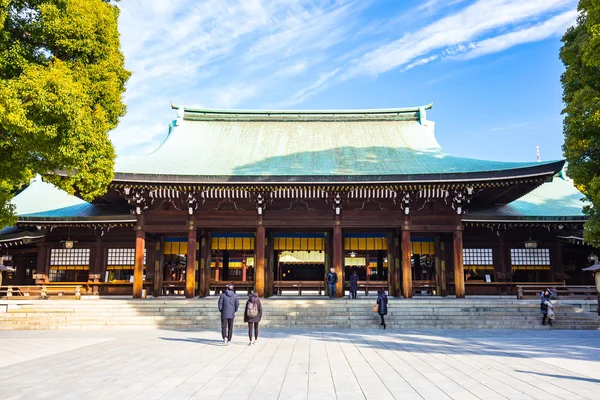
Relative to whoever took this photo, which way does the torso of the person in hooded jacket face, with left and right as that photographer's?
facing away from the viewer

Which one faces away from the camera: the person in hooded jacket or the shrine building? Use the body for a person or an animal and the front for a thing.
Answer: the person in hooded jacket

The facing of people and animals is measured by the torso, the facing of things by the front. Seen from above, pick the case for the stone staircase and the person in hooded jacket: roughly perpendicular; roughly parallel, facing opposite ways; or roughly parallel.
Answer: roughly parallel, facing opposite ways

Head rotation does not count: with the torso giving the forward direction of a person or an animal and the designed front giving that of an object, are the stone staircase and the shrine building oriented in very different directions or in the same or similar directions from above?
same or similar directions

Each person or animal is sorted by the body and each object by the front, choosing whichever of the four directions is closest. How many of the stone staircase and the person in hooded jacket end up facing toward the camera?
1

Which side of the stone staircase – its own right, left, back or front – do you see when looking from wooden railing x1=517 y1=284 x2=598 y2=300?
left

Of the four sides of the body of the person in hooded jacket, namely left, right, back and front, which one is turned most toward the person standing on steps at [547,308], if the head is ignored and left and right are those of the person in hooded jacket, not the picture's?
right

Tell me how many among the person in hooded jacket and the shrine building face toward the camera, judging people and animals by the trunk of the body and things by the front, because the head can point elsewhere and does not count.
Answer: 1

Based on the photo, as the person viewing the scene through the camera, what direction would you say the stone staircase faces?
facing the viewer

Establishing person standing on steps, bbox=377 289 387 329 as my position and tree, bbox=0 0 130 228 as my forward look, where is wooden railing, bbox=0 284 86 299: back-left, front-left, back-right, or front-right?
front-right

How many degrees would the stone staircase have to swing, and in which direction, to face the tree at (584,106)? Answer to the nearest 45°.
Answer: approximately 45° to its left

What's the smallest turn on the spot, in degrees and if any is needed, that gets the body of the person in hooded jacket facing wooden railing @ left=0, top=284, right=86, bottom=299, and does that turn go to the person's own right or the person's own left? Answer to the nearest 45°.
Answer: approximately 45° to the person's own left

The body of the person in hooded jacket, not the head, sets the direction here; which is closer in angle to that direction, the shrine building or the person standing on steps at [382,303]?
the shrine building

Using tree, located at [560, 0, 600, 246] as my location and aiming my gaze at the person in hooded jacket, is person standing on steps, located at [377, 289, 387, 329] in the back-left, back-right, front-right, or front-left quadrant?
front-right

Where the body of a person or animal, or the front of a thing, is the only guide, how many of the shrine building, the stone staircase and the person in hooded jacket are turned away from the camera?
1

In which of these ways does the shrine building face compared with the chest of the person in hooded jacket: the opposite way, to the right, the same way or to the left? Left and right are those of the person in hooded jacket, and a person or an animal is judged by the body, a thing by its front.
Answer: the opposite way

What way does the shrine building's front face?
toward the camera
